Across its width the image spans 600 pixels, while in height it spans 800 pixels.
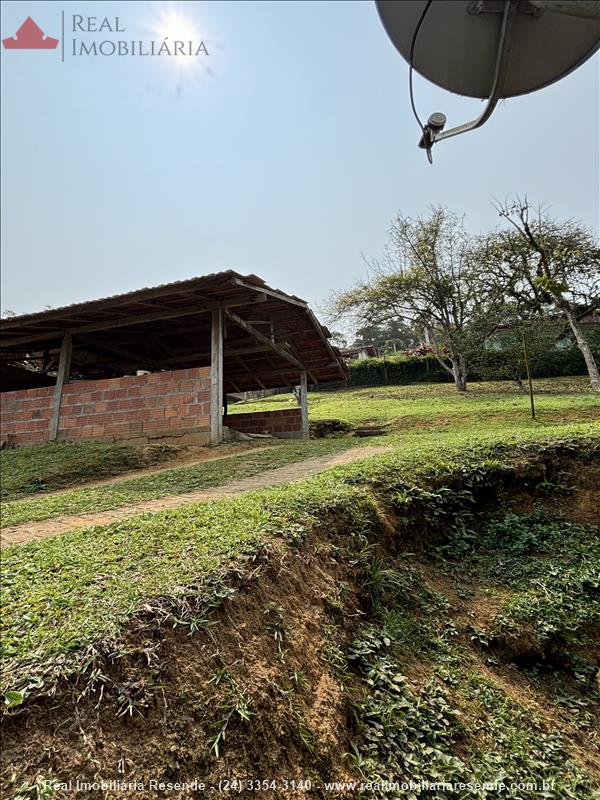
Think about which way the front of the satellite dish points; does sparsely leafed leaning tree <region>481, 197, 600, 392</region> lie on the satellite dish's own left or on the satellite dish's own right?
on the satellite dish's own right

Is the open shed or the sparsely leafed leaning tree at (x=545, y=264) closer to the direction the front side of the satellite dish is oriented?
the open shed

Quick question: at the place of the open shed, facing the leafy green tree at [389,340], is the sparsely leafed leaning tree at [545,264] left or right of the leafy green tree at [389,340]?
right

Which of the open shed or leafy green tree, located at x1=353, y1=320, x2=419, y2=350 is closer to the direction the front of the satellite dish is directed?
the open shed
